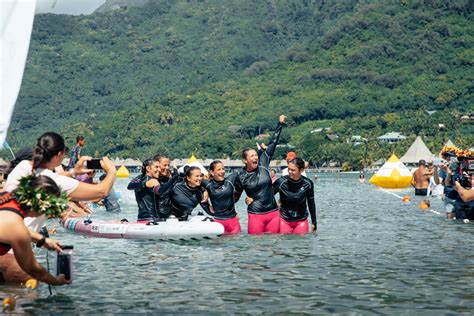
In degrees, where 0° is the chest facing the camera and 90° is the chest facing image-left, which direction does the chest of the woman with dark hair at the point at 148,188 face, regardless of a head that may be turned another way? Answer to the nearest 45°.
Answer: approximately 315°

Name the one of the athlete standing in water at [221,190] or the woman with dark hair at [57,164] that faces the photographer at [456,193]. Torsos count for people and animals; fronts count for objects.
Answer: the woman with dark hair

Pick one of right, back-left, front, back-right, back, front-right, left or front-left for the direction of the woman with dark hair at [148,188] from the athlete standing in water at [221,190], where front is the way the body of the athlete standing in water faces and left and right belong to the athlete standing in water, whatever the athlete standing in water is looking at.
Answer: right

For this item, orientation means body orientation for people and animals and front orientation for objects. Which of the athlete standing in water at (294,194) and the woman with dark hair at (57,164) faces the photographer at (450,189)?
the woman with dark hair

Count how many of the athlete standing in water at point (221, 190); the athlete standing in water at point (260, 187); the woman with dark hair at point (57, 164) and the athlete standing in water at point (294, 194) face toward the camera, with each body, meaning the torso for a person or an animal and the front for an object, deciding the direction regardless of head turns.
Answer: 3

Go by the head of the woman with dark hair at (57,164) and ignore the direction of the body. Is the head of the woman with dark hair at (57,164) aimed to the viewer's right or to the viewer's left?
to the viewer's right

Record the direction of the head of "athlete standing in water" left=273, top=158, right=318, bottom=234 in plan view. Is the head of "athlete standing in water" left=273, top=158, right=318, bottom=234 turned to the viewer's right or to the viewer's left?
to the viewer's left

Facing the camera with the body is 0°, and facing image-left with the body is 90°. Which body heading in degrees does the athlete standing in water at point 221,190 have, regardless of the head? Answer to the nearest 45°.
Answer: approximately 0°

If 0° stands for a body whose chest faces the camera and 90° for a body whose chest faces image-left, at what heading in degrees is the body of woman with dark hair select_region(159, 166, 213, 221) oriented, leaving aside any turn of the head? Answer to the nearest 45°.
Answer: approximately 315°

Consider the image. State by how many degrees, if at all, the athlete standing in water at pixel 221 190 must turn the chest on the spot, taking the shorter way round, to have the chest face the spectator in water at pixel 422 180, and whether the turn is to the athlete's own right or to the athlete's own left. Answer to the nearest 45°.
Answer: approximately 135° to the athlete's own left

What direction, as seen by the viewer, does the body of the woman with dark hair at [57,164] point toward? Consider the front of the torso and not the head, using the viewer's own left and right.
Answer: facing away from the viewer and to the right of the viewer
